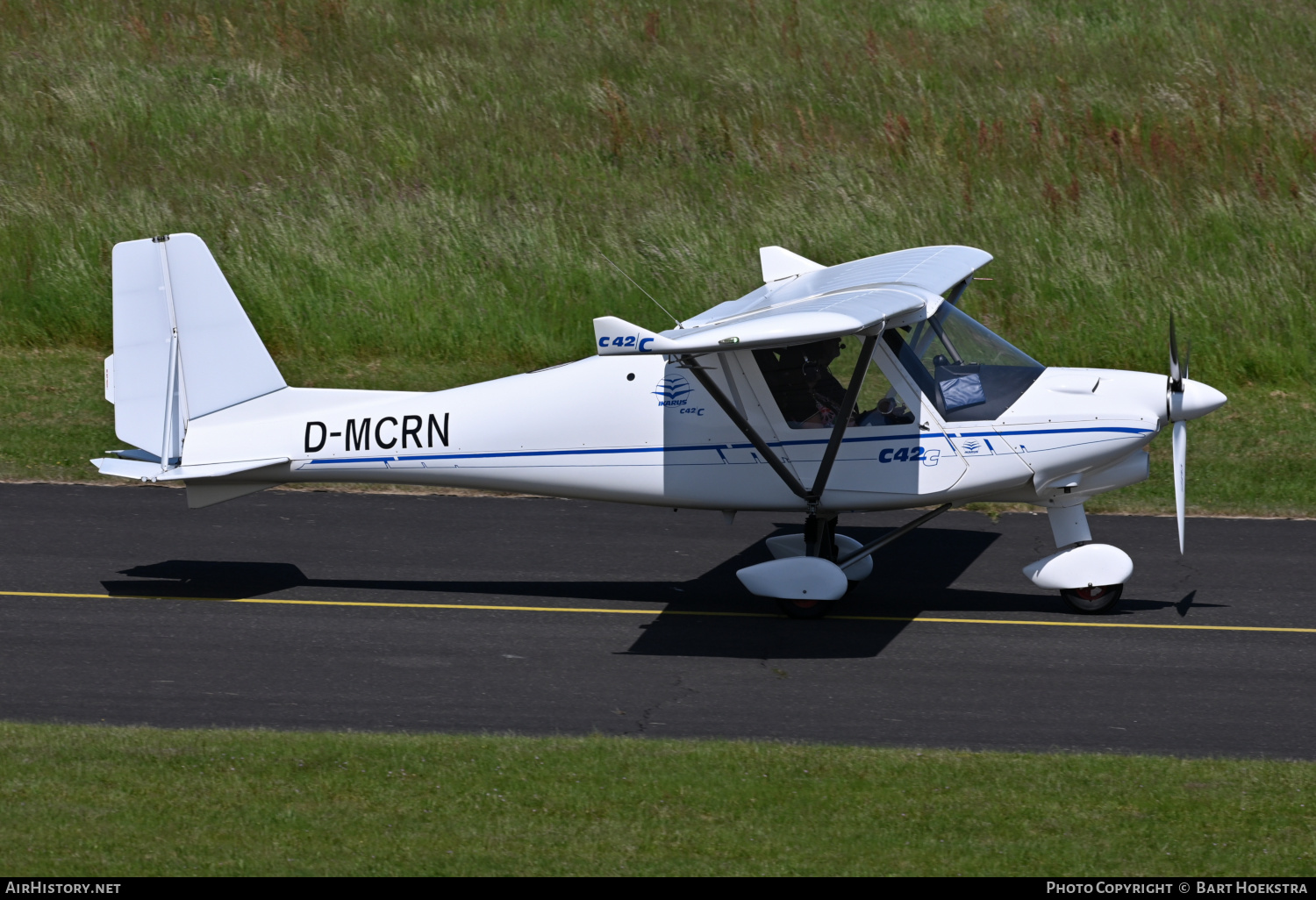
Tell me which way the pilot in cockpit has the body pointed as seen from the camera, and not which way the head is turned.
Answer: to the viewer's right

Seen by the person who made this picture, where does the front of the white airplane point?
facing to the right of the viewer
